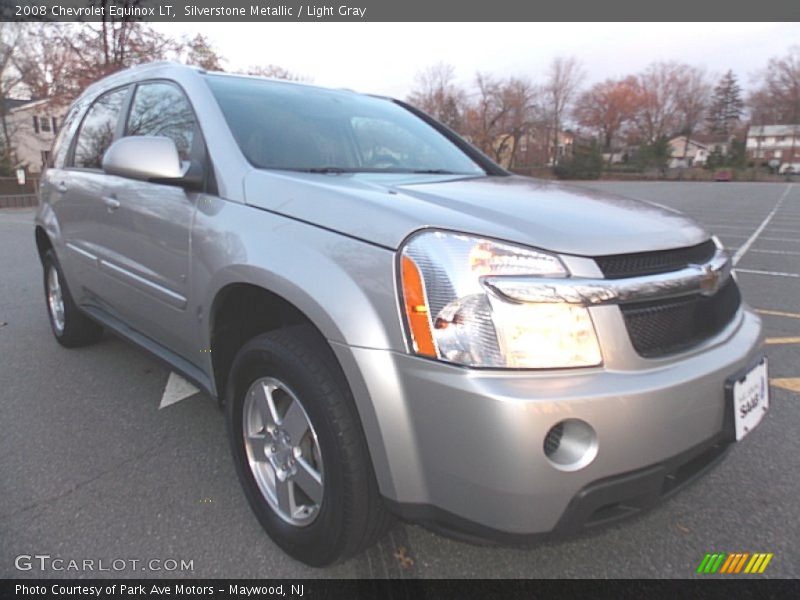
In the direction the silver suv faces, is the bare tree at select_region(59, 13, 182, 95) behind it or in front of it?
behind

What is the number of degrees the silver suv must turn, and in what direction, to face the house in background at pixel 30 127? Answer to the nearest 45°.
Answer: approximately 180°

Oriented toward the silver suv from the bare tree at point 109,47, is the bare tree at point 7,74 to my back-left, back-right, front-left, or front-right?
back-right

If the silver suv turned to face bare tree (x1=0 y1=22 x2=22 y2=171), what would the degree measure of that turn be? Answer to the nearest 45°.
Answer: approximately 180°

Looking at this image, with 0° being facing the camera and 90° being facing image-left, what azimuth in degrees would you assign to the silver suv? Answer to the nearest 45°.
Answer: approximately 315°
